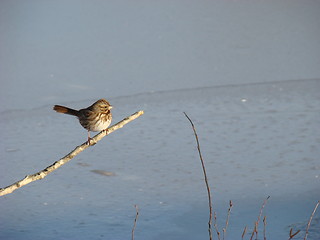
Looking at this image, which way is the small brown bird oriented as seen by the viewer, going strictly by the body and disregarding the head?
to the viewer's right
